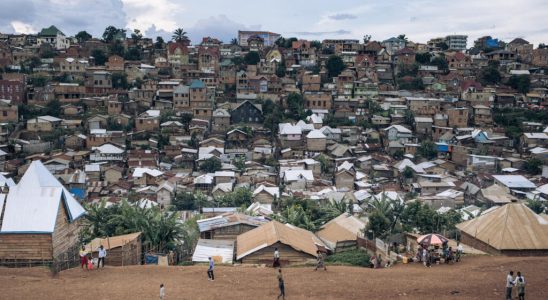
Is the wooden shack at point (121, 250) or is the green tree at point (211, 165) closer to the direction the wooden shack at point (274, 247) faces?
the wooden shack

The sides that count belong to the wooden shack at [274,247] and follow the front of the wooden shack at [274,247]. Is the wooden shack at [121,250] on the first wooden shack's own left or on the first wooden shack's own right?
on the first wooden shack's own right

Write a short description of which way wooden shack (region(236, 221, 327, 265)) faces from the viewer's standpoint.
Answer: facing the viewer

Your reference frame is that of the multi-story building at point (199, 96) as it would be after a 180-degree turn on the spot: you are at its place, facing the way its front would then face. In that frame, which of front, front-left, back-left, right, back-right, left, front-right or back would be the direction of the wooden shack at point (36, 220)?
back

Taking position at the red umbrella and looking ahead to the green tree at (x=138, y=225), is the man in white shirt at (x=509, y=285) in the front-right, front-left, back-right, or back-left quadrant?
back-left

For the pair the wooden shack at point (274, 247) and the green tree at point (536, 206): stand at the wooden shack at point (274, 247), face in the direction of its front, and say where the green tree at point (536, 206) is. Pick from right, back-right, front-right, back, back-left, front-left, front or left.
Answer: back-left

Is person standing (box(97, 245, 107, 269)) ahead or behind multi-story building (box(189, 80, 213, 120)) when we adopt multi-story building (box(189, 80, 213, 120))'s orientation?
ahead

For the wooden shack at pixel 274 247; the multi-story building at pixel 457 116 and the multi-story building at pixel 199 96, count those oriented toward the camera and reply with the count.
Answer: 3

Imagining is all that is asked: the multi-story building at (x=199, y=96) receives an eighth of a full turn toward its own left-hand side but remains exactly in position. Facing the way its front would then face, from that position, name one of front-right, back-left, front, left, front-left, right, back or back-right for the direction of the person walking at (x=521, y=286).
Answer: front-right

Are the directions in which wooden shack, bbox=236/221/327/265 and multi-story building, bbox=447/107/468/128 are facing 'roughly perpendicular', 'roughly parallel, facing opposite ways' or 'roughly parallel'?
roughly parallel

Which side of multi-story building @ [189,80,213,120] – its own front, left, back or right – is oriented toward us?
front

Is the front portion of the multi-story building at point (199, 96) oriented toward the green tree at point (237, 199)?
yes

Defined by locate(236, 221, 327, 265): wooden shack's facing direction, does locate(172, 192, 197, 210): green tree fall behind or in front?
behind

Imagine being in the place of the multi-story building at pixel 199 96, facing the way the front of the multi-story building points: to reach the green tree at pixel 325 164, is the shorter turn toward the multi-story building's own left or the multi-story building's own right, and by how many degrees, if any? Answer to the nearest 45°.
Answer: approximately 45° to the multi-story building's own left

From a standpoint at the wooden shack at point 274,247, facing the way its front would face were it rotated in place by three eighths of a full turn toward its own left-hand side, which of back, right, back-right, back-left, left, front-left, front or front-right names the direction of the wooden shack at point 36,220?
back-left

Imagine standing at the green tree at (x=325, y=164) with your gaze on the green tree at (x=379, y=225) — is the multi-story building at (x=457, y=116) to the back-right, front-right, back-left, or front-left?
back-left

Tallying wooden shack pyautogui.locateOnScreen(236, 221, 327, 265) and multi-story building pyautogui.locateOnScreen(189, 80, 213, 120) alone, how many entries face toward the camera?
2
